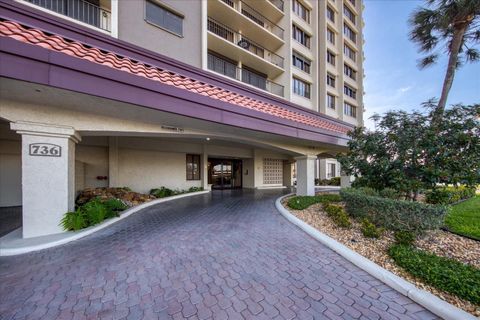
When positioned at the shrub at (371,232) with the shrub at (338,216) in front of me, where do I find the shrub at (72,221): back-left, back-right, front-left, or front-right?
front-left

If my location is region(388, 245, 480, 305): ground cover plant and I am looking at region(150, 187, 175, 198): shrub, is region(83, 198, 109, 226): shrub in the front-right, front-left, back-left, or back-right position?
front-left

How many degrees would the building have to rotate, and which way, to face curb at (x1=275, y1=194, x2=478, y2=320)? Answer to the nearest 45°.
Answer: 0° — it already faces it

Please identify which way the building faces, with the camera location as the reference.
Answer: facing the viewer and to the right of the viewer

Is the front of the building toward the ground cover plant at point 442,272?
yes

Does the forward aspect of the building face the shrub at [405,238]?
yes

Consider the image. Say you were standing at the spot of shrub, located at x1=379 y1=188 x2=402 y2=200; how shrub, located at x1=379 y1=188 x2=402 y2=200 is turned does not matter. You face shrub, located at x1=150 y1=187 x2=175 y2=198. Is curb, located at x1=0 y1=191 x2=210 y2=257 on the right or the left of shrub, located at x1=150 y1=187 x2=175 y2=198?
left

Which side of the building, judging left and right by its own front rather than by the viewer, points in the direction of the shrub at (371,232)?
front
